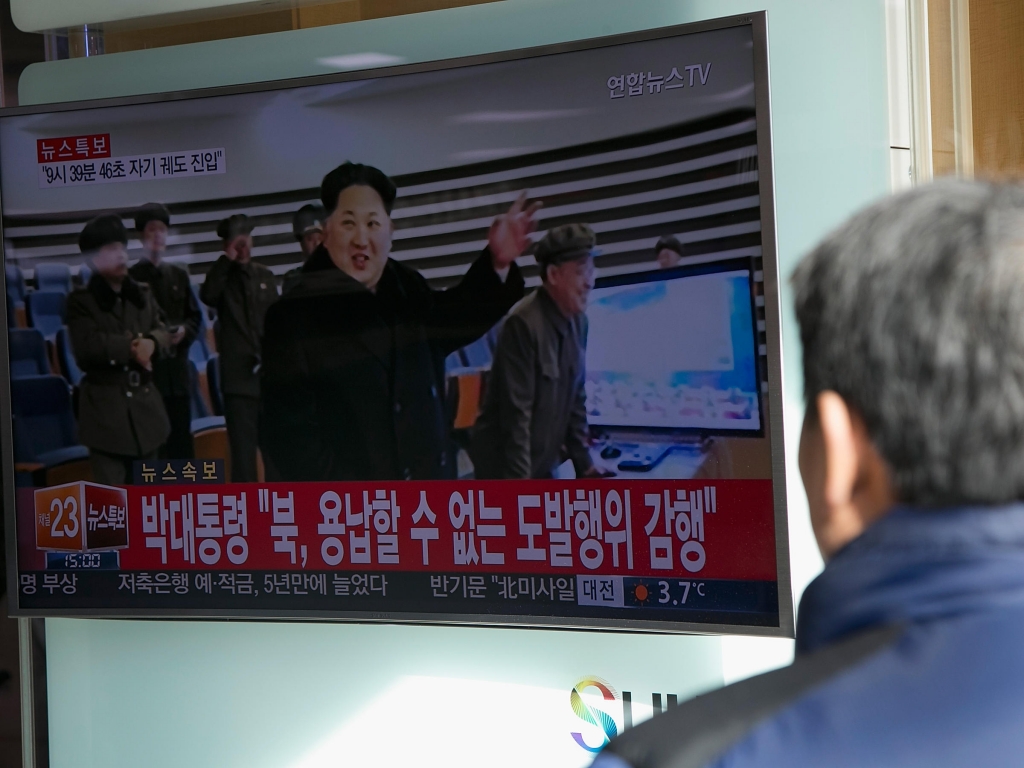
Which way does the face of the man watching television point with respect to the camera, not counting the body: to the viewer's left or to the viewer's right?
to the viewer's left

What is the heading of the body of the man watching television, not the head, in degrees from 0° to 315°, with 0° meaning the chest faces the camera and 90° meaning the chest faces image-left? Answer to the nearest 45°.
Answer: approximately 135°
